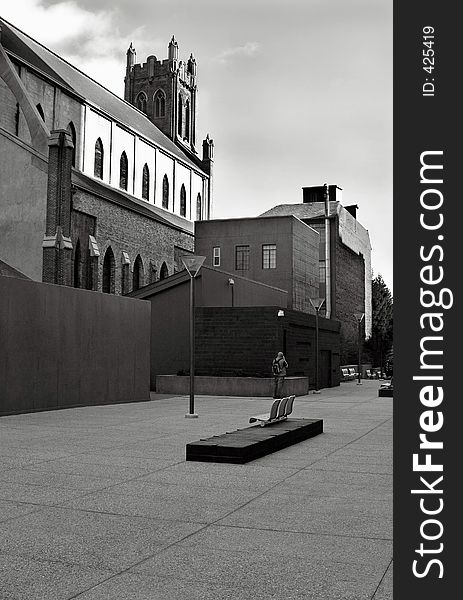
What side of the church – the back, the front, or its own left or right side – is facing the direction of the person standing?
right

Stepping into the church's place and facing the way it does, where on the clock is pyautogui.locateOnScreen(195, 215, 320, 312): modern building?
The modern building is roughly at 1 o'clock from the church.

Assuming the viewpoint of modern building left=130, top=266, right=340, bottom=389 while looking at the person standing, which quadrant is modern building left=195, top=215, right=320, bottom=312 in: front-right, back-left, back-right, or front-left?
back-left

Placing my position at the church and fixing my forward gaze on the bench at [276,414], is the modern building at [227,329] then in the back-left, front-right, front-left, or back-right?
front-left

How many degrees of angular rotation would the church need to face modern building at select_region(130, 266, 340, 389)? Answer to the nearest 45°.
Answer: approximately 90° to its right

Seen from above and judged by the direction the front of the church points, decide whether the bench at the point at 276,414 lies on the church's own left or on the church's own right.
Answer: on the church's own right

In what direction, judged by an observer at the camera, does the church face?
facing away from the viewer and to the right of the viewer
